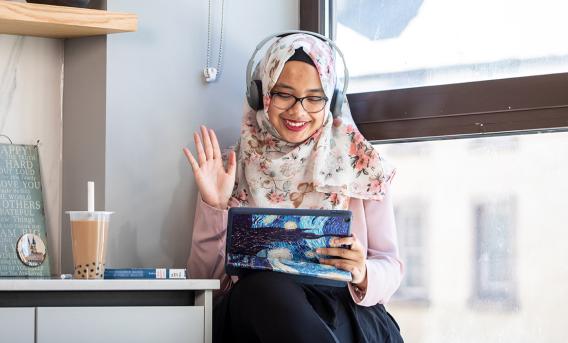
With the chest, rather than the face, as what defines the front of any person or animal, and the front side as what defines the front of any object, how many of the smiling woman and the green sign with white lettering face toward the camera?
2

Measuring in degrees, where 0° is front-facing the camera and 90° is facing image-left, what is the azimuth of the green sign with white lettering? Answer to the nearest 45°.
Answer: approximately 0°

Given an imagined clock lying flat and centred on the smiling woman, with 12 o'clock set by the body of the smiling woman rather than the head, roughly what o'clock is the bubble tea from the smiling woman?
The bubble tea is roughly at 2 o'clock from the smiling woman.

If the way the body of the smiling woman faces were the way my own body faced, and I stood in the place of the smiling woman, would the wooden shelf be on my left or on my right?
on my right

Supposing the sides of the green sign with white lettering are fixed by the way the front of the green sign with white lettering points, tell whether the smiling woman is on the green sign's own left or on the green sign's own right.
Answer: on the green sign's own left

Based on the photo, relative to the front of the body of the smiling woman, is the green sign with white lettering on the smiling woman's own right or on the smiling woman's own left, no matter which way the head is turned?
on the smiling woman's own right

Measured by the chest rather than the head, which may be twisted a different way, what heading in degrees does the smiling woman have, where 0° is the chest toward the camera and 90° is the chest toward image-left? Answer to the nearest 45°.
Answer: approximately 0°
